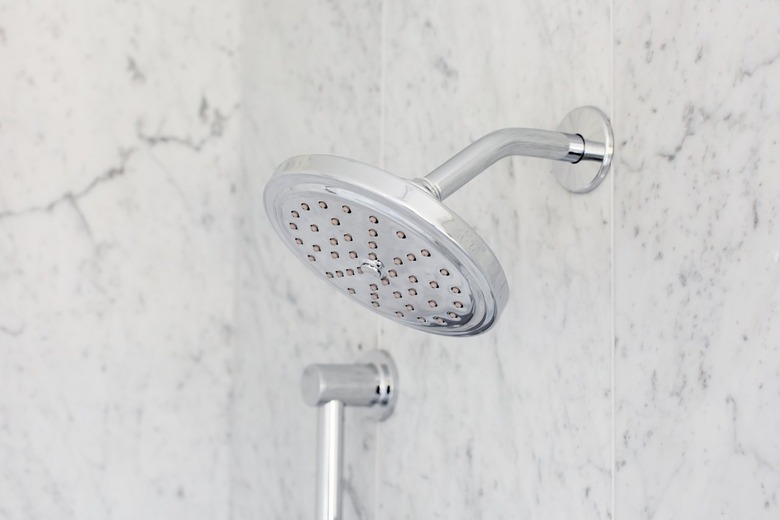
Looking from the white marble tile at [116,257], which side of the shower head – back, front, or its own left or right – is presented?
right

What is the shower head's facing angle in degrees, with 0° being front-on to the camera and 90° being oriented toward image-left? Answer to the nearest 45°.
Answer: approximately 45°

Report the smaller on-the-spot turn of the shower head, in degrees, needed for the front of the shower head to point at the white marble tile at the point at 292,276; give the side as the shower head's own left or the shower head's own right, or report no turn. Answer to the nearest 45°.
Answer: approximately 135° to the shower head's own right
